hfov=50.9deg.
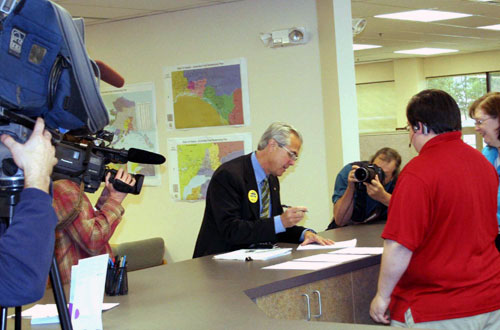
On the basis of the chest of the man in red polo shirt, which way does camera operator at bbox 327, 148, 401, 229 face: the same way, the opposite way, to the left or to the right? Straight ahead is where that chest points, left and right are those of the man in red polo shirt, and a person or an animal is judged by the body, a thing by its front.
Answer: to the left

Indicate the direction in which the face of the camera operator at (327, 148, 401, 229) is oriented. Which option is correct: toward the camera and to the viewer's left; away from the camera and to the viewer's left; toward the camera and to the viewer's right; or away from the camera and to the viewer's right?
toward the camera and to the viewer's left

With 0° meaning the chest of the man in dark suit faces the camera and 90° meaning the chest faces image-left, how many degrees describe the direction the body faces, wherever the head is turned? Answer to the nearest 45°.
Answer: approximately 315°

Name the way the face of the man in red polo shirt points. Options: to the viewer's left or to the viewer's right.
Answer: to the viewer's left

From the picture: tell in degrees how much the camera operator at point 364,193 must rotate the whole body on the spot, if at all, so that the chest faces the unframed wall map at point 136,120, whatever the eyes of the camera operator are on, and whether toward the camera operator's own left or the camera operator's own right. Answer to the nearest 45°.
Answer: approximately 90° to the camera operator's own right

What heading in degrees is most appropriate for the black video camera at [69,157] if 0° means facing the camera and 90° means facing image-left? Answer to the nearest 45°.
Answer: approximately 270°

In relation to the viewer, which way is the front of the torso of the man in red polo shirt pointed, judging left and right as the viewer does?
facing away from the viewer and to the left of the viewer

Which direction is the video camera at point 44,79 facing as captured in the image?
to the viewer's right

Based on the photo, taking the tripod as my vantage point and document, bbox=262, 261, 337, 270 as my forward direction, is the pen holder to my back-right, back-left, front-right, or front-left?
front-left

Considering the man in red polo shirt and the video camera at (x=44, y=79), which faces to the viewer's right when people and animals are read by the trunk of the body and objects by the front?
the video camera

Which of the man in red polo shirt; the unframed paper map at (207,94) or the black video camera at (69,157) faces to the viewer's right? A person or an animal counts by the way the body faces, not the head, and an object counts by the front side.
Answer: the black video camera

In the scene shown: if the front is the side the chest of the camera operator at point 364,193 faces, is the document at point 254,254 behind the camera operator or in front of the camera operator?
in front

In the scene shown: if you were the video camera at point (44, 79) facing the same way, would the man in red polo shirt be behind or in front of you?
in front
